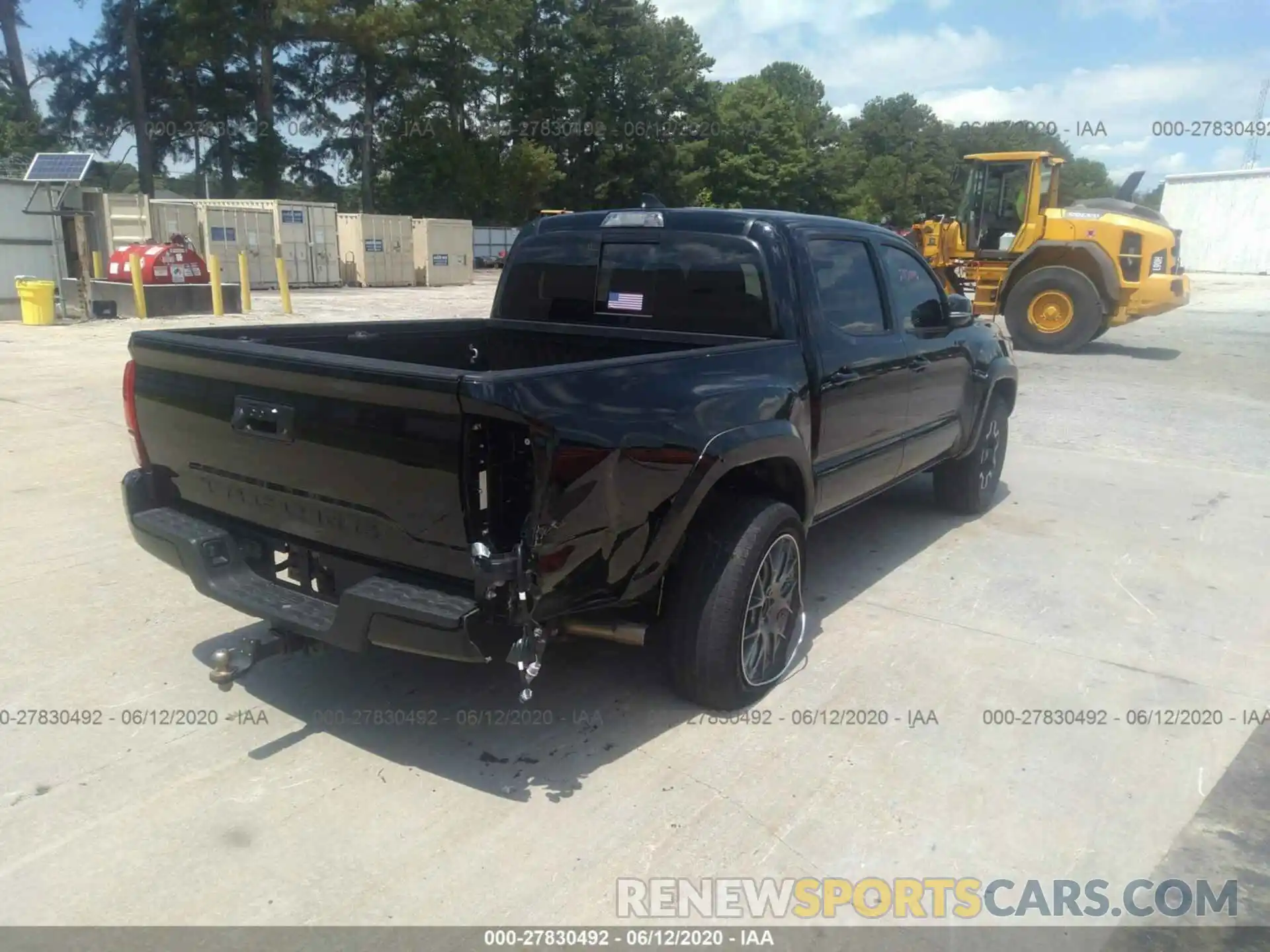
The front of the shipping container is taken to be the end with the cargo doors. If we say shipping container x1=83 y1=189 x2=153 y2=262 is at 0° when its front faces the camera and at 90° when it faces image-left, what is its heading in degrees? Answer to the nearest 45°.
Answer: approximately 315°

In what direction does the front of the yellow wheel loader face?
to the viewer's left

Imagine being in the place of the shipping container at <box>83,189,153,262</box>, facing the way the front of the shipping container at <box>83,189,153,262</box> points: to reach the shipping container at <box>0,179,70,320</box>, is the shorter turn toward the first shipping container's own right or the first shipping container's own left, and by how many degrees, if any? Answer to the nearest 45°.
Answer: approximately 45° to the first shipping container's own right

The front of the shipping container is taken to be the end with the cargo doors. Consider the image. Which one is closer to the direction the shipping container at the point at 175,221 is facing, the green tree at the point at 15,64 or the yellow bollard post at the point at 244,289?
the yellow bollard post

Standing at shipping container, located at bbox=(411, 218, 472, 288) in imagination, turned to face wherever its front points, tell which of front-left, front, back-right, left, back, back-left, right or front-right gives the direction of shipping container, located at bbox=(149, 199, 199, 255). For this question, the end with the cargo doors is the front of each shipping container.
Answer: front-right

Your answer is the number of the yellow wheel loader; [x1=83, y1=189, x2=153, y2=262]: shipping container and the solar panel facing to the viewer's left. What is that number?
1

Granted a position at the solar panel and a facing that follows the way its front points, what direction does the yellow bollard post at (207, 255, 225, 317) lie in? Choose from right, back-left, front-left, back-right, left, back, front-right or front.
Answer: left

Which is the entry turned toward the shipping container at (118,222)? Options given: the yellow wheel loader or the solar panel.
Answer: the yellow wheel loader

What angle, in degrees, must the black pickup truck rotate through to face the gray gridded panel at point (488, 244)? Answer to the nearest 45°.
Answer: approximately 45° to its left

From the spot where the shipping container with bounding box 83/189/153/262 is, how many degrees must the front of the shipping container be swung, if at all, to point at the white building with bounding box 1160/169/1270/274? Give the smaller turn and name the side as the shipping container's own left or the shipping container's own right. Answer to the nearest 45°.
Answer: approximately 45° to the shipping container's own left

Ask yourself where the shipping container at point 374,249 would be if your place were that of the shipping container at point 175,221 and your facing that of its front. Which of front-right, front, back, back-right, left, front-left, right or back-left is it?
back-left

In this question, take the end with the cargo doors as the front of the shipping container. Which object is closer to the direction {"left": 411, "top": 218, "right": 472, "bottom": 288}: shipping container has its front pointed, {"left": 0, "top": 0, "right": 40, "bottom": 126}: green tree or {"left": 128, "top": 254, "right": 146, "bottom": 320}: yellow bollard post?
the yellow bollard post

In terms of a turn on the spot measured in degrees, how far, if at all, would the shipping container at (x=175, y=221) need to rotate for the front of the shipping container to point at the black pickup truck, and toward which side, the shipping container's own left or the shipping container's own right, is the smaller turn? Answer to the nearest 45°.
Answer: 0° — it already faces it

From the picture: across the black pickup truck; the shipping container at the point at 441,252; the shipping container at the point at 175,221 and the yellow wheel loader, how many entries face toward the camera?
2
